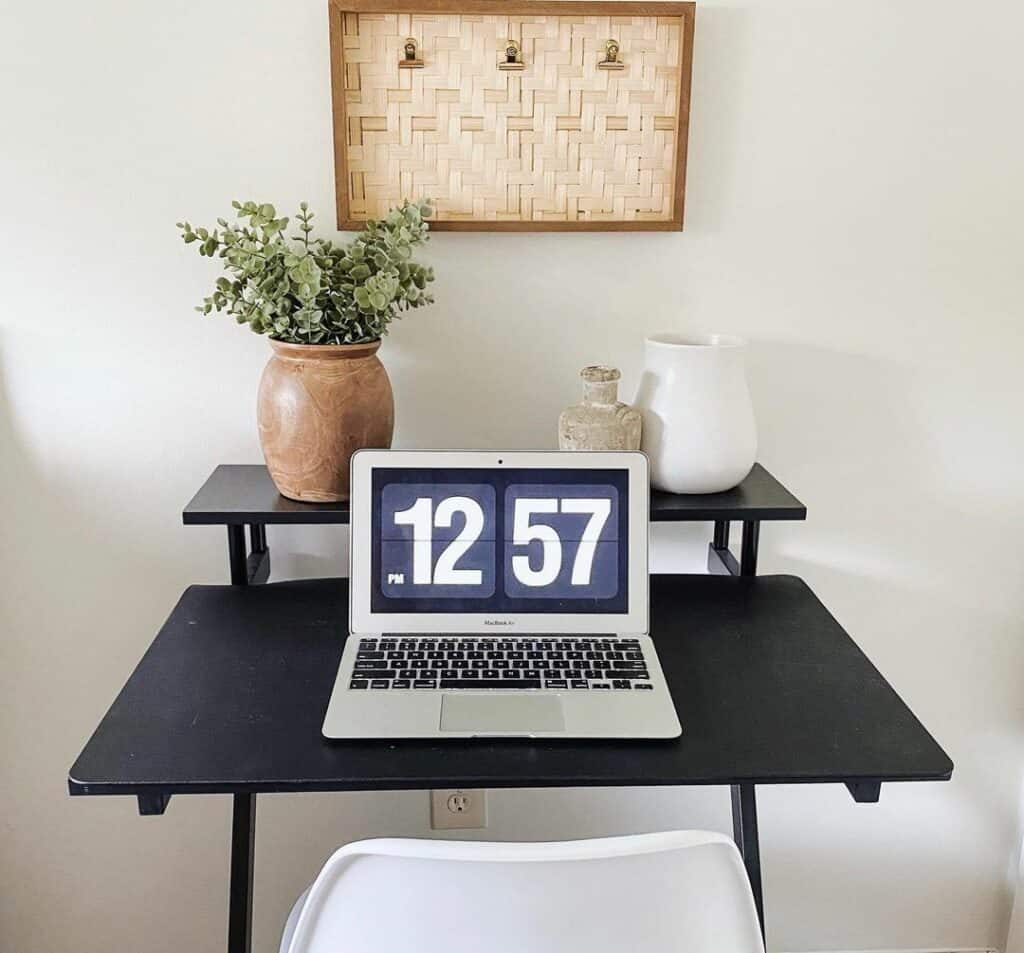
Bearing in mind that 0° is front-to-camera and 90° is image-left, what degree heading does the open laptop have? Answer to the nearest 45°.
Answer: approximately 0°

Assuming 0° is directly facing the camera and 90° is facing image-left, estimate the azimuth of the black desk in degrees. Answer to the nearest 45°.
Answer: approximately 0°

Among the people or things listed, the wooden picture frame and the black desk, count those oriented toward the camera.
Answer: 2
